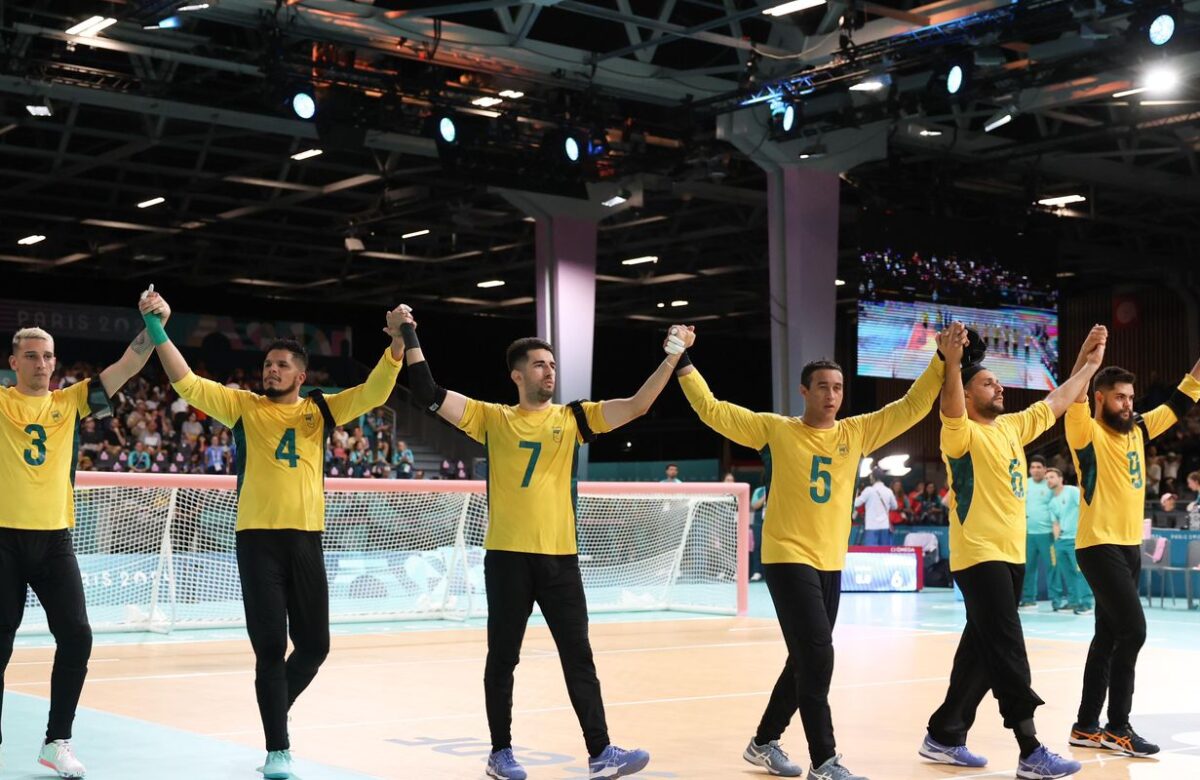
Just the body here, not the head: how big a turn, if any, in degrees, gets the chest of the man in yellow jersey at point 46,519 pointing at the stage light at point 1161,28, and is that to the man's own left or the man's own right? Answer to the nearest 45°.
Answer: approximately 135° to the man's own left

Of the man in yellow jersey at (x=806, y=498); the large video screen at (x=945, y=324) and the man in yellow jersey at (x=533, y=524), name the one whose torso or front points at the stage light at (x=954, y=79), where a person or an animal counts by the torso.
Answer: the large video screen

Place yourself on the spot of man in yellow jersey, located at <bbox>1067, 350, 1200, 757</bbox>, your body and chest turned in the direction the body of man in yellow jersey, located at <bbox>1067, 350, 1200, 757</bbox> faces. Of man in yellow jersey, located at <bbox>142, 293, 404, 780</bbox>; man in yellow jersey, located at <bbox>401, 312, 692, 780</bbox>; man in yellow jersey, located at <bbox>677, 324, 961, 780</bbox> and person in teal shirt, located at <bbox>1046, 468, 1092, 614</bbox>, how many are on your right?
3

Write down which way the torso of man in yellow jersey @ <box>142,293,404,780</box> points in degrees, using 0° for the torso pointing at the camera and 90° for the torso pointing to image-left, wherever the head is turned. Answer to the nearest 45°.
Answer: approximately 0°

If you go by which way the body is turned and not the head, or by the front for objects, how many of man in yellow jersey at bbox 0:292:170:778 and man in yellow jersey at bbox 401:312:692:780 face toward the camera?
2

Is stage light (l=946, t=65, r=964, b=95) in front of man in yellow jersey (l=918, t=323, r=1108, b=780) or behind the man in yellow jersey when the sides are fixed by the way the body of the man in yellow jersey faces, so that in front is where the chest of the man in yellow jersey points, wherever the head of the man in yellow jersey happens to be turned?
behind

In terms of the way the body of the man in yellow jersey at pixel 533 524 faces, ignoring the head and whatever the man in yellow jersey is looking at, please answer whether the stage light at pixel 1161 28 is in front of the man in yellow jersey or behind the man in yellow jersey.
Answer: behind

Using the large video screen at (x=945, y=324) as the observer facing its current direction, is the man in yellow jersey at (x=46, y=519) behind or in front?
in front

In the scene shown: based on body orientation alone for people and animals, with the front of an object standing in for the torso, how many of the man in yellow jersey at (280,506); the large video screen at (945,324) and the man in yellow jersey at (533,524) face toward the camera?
3

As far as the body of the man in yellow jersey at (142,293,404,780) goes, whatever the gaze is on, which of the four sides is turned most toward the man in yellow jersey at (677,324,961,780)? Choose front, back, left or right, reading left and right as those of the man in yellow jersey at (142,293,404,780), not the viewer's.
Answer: left

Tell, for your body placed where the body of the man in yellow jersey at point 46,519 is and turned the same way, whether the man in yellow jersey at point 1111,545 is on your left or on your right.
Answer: on your left

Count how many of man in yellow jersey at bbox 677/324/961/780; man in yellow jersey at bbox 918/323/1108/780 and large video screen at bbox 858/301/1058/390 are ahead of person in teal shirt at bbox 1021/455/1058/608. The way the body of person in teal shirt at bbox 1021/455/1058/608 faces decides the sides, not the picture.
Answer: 2
